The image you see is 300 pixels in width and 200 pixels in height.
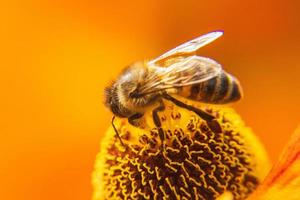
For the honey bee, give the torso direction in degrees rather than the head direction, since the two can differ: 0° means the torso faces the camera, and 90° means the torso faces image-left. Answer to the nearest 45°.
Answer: approximately 90°
